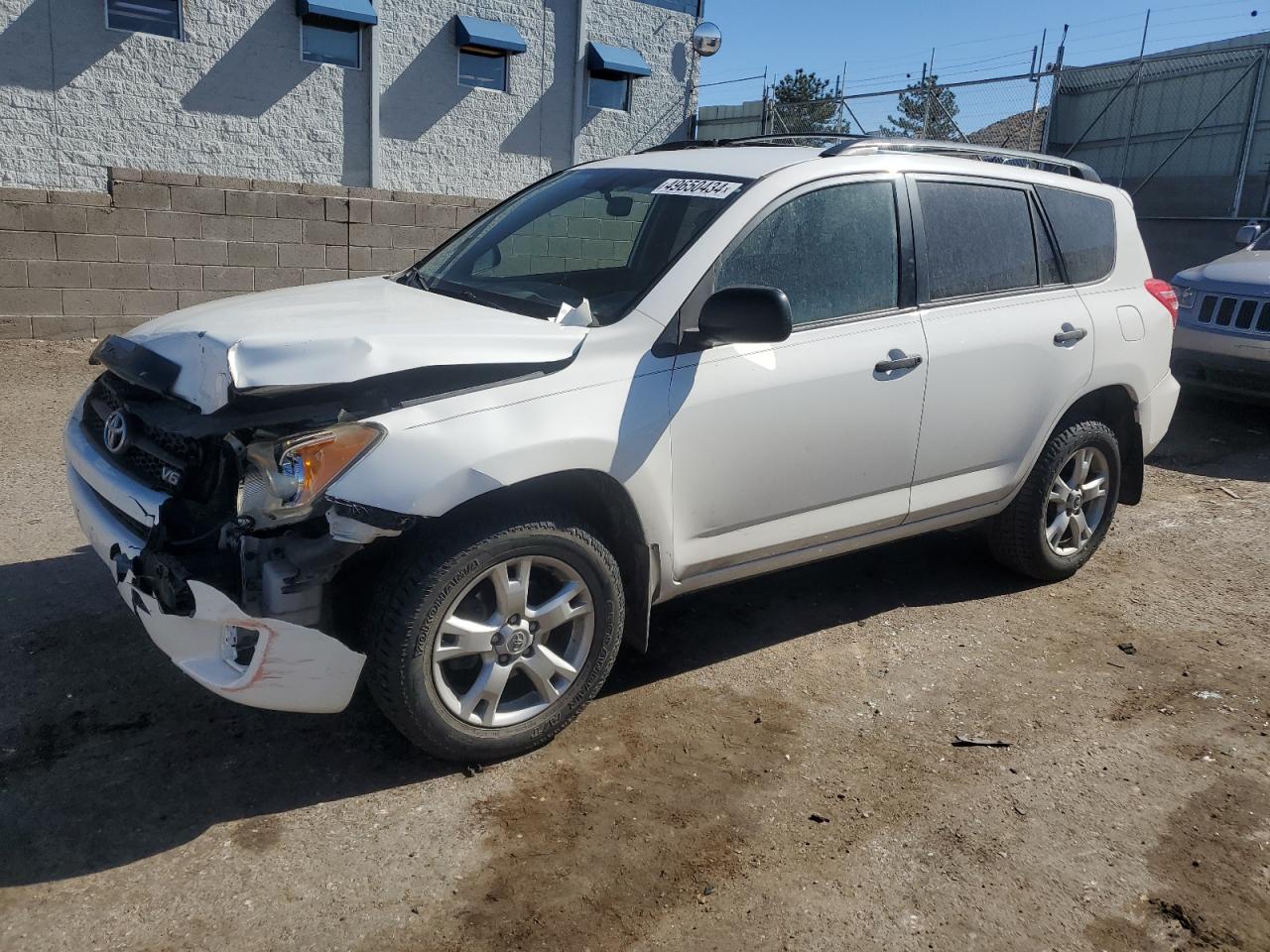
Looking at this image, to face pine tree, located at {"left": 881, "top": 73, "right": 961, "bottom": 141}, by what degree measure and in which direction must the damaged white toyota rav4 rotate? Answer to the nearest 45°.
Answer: approximately 135° to its right

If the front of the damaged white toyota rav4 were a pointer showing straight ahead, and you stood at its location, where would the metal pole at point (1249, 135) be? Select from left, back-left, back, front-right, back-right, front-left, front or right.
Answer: back

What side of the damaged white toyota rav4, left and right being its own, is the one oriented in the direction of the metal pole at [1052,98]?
back

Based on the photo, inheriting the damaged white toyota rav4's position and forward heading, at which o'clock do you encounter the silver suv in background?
The silver suv in background is roughly at 6 o'clock from the damaged white toyota rav4.

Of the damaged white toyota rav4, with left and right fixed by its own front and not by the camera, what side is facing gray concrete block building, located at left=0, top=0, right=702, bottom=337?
right

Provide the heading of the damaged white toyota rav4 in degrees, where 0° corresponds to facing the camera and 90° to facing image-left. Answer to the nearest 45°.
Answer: approximately 45°

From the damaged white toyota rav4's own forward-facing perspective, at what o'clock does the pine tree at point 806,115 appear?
The pine tree is roughly at 5 o'clock from the damaged white toyota rav4.

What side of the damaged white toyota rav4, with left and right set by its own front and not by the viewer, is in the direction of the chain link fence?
back
